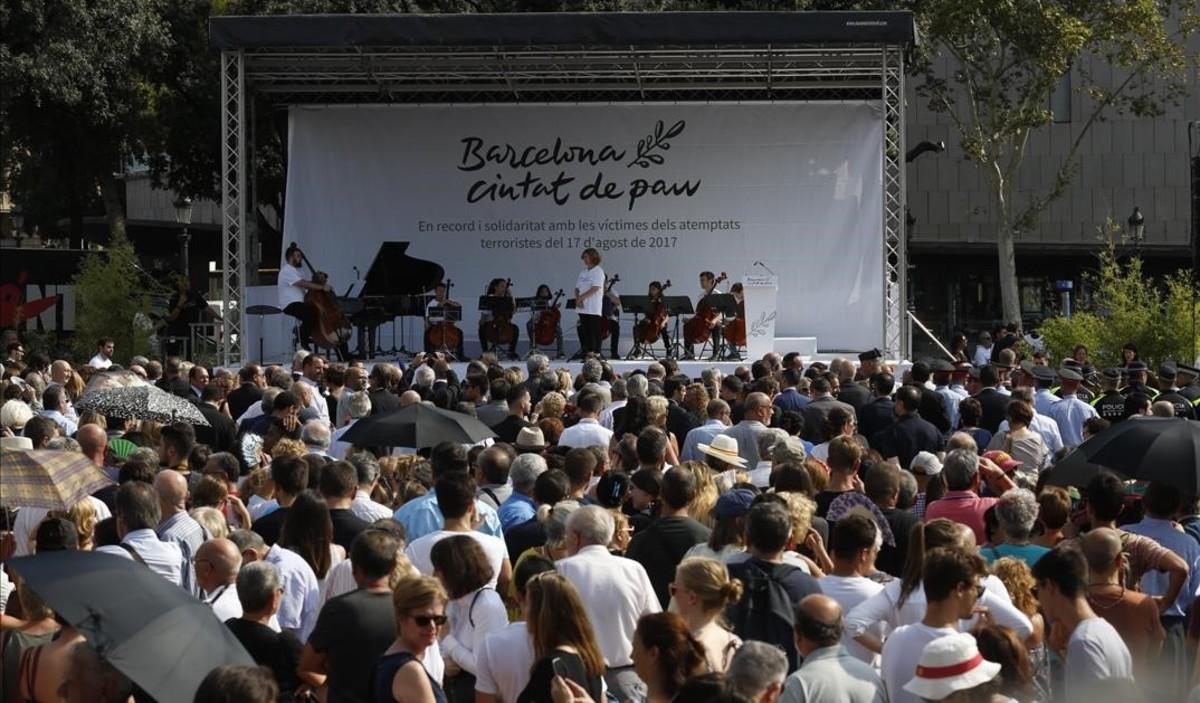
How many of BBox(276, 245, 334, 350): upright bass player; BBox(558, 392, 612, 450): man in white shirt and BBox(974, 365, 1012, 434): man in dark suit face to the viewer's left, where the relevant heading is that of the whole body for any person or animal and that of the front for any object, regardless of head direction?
0

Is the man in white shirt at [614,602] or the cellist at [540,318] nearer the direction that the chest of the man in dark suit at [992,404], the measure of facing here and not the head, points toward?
the cellist

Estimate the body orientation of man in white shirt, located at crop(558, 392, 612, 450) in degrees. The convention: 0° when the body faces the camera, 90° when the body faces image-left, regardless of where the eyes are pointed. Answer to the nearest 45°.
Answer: approximately 180°

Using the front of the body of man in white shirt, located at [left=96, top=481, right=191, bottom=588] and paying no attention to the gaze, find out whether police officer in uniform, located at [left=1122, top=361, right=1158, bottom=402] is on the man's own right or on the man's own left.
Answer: on the man's own right

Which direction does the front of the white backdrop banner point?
toward the camera

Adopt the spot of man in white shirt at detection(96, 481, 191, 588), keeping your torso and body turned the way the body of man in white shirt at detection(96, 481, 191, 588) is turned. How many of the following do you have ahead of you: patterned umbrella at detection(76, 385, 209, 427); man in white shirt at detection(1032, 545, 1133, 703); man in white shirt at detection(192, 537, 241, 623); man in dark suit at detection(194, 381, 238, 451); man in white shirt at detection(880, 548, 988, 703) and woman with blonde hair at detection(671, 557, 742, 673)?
2

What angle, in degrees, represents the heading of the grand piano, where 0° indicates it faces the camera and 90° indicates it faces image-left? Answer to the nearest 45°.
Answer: approximately 90°

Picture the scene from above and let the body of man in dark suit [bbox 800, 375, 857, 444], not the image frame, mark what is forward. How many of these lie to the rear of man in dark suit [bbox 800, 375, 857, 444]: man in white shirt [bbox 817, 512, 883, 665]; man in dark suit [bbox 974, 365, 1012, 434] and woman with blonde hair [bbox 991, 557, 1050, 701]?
2

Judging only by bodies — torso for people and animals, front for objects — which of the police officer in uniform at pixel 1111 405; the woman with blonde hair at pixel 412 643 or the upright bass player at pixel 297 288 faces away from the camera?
the police officer in uniform

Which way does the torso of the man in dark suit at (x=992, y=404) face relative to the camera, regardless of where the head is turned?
away from the camera

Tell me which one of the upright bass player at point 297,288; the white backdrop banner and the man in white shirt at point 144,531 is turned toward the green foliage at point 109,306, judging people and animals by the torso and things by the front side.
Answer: the man in white shirt

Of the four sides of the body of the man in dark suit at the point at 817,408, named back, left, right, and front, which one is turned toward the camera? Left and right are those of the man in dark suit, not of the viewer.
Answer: back

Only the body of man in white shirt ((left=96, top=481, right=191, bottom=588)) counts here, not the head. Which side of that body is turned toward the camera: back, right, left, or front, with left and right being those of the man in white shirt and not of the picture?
back

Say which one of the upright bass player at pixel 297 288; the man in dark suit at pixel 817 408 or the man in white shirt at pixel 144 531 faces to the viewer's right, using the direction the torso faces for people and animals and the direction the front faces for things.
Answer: the upright bass player

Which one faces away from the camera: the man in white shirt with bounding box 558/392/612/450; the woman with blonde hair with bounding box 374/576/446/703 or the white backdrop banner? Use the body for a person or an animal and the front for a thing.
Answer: the man in white shirt

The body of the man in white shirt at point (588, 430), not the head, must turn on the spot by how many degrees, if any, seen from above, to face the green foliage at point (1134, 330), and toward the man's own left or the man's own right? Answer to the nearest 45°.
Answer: approximately 45° to the man's own right
